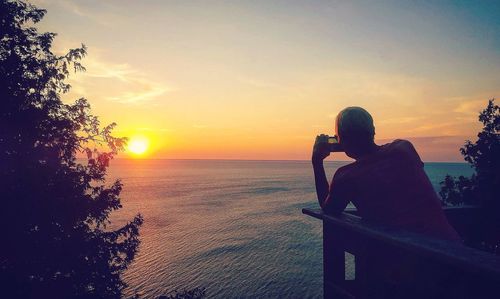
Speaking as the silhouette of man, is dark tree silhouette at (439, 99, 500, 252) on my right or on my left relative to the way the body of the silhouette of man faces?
on my right

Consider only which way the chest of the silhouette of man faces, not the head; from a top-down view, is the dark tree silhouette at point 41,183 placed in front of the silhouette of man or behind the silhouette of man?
in front

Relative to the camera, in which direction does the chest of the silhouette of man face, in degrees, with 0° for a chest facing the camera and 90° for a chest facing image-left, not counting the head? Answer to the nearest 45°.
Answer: approximately 135°
